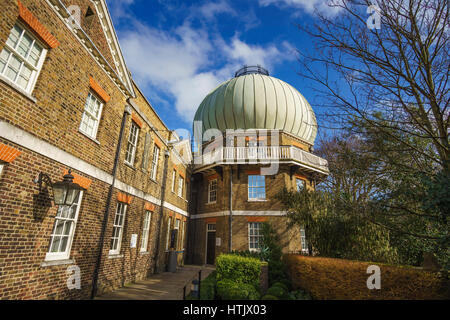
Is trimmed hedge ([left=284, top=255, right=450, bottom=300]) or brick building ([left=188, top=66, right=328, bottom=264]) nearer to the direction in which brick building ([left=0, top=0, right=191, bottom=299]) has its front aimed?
the trimmed hedge

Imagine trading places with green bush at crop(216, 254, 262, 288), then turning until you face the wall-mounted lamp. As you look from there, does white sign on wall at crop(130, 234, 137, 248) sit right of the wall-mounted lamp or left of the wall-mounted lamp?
right

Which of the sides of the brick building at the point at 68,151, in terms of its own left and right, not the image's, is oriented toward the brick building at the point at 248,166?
left

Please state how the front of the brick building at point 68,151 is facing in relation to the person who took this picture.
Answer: facing the viewer and to the right of the viewer
